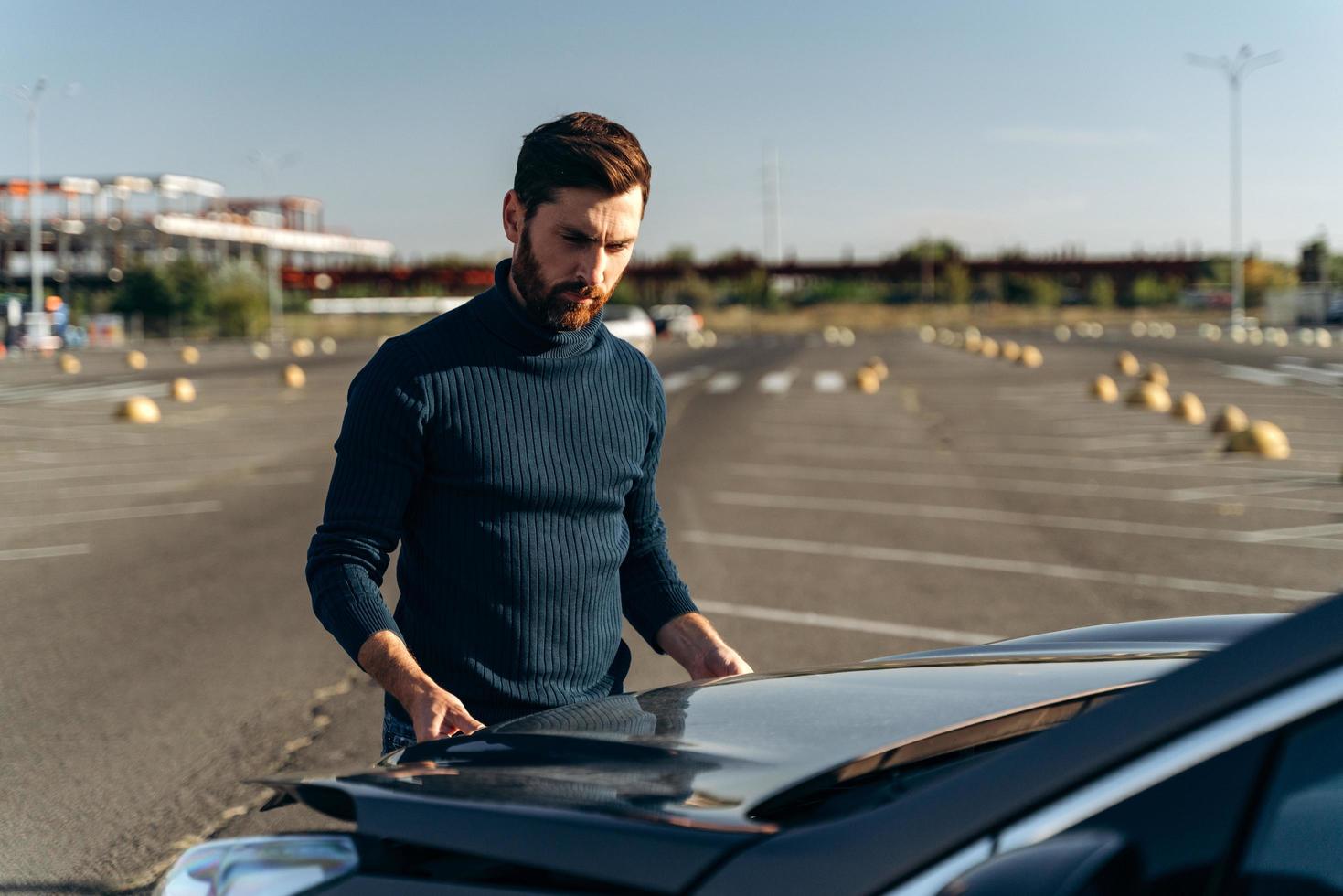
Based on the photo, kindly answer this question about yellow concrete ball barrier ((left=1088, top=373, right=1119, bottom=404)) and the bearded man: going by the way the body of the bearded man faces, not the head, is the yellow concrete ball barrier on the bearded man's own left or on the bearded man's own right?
on the bearded man's own left

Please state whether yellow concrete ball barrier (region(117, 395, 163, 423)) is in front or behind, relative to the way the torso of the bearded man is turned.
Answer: behind

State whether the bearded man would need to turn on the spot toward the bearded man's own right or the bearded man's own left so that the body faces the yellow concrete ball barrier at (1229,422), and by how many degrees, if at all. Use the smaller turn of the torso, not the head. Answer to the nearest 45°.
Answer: approximately 90° to the bearded man's own left

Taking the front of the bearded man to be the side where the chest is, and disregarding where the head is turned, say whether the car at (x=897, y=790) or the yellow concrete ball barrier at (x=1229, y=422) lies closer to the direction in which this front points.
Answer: the car

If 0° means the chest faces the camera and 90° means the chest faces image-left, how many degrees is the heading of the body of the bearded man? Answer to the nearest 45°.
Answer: approximately 315°

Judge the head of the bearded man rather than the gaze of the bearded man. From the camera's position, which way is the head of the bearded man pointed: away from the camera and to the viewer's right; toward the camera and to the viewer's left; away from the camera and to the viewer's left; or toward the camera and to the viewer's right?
toward the camera and to the viewer's right

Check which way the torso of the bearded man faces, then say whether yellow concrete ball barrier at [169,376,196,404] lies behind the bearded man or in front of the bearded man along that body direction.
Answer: behind

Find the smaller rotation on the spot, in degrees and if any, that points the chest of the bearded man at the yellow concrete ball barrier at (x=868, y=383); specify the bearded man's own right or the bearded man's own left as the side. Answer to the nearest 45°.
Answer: approximately 135° to the bearded man's own left
